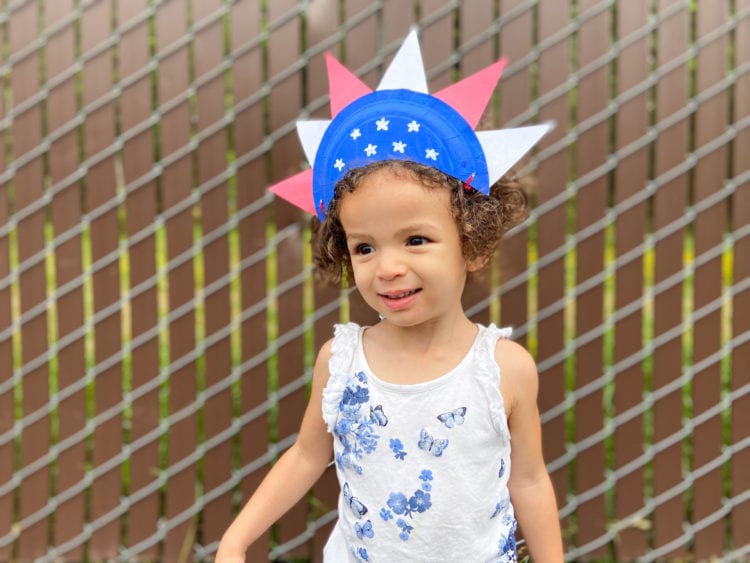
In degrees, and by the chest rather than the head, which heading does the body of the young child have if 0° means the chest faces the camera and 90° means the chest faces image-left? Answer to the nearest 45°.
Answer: approximately 0°

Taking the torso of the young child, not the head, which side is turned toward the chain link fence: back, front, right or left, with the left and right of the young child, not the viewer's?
back
